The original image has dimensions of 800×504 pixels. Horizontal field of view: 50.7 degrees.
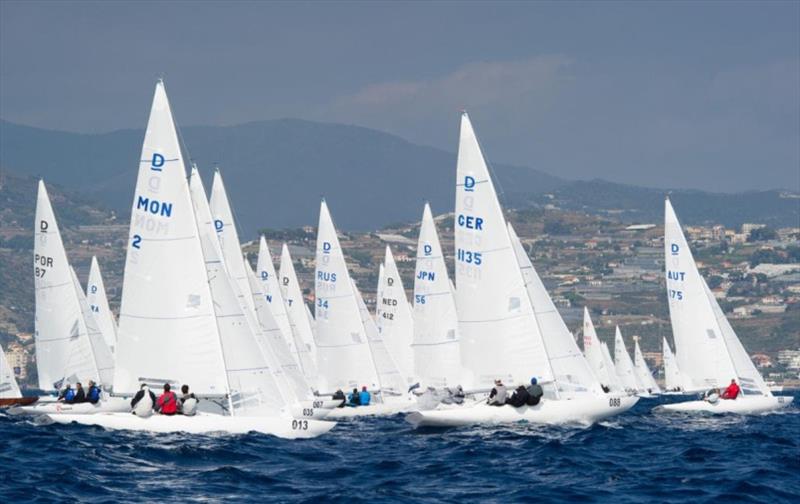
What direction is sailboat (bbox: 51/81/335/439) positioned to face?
to the viewer's right

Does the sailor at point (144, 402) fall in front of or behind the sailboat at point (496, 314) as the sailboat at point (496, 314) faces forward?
behind

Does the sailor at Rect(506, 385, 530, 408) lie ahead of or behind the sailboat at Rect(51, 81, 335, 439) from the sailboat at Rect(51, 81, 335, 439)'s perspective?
ahead

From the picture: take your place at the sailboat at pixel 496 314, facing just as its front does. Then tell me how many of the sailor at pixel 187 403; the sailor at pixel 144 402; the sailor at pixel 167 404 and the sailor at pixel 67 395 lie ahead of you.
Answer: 0

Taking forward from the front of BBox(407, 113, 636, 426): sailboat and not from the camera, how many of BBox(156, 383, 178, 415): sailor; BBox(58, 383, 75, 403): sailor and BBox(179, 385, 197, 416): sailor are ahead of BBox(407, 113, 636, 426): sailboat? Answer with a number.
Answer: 0

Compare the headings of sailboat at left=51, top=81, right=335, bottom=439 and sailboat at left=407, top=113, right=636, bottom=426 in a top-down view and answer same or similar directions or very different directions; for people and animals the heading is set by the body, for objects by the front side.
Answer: same or similar directions

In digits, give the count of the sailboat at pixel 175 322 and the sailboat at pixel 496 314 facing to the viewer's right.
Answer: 2

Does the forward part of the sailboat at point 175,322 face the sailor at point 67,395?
no

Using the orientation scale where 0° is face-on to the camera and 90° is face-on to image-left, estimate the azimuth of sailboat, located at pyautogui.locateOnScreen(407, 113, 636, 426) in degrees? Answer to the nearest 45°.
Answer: approximately 270°

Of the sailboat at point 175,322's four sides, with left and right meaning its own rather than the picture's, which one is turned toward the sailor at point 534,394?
front

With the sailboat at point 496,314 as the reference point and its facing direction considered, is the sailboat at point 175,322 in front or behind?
behind
